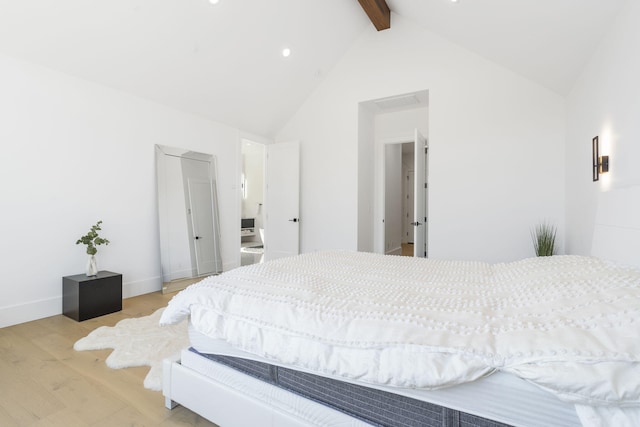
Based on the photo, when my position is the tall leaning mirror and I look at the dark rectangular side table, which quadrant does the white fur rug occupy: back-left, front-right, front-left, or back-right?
front-left

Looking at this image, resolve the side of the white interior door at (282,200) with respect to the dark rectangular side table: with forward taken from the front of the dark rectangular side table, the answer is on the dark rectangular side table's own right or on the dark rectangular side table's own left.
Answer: on the dark rectangular side table's own left

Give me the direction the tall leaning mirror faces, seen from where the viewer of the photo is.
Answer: facing the viewer and to the right of the viewer

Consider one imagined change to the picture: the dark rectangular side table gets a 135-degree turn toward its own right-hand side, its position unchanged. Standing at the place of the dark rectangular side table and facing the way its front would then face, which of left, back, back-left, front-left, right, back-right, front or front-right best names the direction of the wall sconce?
back-left

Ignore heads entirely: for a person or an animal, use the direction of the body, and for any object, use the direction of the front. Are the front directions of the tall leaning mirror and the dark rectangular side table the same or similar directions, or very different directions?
same or similar directions

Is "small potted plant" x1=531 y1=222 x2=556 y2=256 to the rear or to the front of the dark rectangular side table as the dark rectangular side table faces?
to the front

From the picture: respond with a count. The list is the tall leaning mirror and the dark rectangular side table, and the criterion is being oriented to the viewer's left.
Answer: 0

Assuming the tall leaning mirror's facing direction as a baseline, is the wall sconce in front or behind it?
in front

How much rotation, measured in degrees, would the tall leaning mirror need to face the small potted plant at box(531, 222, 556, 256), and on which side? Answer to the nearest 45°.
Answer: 0° — it already faces it

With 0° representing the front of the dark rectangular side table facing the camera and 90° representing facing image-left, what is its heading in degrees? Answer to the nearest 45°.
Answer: approximately 315°

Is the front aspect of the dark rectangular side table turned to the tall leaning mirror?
no

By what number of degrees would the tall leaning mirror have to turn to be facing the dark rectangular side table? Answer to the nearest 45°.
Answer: approximately 90° to its right
